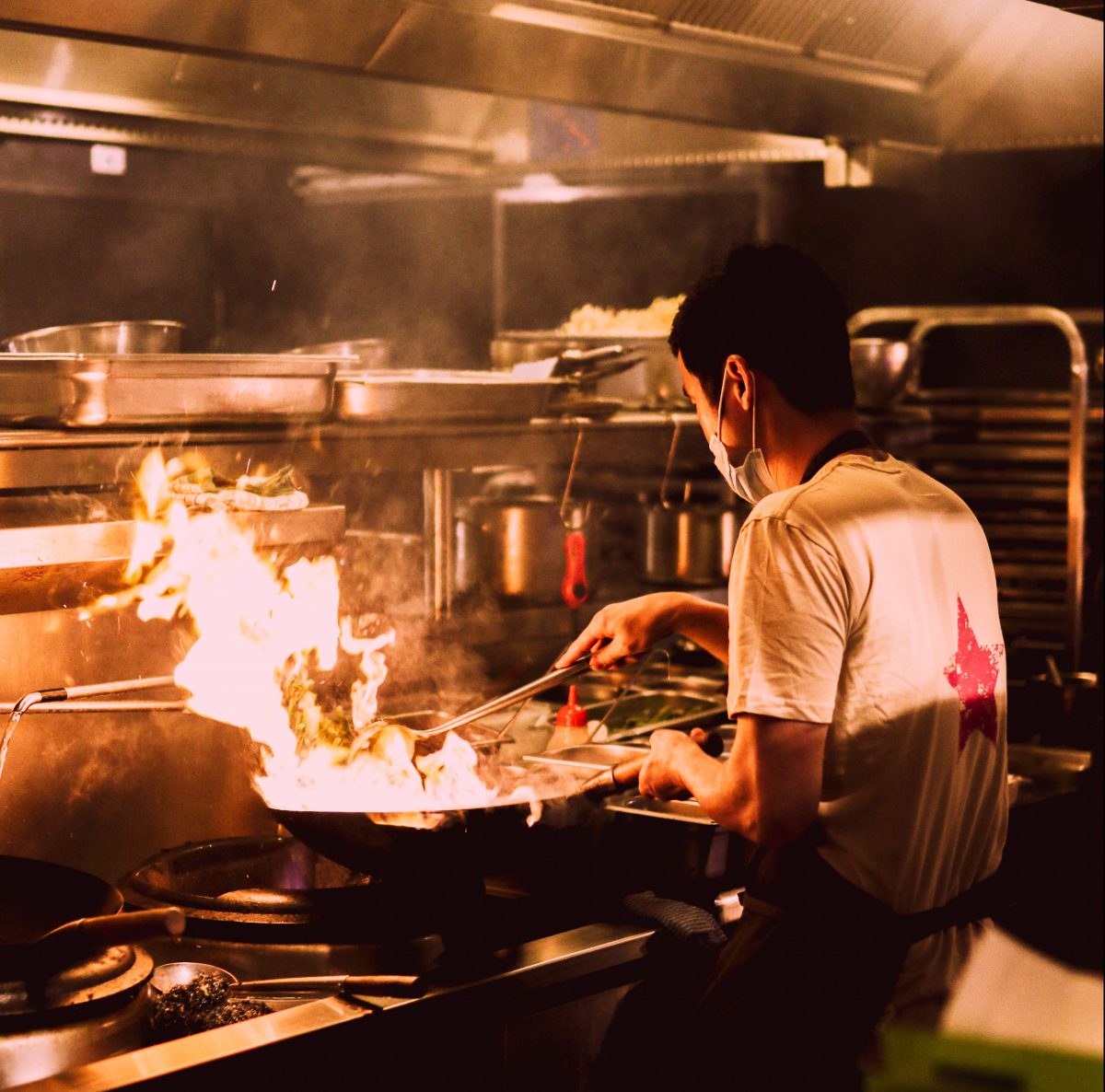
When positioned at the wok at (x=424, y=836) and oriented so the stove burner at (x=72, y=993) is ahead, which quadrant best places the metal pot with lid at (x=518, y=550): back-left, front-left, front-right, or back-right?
back-right

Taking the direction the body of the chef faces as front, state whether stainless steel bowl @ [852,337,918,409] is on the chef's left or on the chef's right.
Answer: on the chef's right

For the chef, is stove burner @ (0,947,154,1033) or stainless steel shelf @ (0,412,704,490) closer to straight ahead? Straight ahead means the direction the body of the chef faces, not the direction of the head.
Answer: the stainless steel shelf

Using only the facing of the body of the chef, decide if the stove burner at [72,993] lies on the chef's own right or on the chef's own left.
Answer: on the chef's own left

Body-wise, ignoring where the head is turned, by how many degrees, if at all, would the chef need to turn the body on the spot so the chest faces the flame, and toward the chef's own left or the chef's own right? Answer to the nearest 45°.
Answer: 0° — they already face it

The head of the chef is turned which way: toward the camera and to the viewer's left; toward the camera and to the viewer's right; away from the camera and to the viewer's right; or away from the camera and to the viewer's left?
away from the camera and to the viewer's left

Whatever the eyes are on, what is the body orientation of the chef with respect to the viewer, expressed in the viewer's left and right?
facing away from the viewer and to the left of the viewer

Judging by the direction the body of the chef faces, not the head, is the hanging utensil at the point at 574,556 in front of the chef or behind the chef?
in front

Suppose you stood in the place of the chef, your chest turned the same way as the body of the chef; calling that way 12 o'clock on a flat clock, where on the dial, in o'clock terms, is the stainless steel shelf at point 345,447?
The stainless steel shelf is roughly at 12 o'clock from the chef.

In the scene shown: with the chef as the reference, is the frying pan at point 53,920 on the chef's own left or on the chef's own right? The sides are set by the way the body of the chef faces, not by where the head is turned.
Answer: on the chef's own left

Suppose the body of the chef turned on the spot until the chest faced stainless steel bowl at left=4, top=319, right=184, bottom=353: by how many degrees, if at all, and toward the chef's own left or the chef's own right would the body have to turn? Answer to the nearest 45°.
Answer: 0° — they already face it

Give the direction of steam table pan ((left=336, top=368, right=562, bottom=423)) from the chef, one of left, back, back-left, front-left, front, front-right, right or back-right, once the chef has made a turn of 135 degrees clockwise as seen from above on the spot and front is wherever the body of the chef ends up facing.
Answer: back-left

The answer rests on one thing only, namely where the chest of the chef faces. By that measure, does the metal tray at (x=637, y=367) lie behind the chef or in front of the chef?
in front
